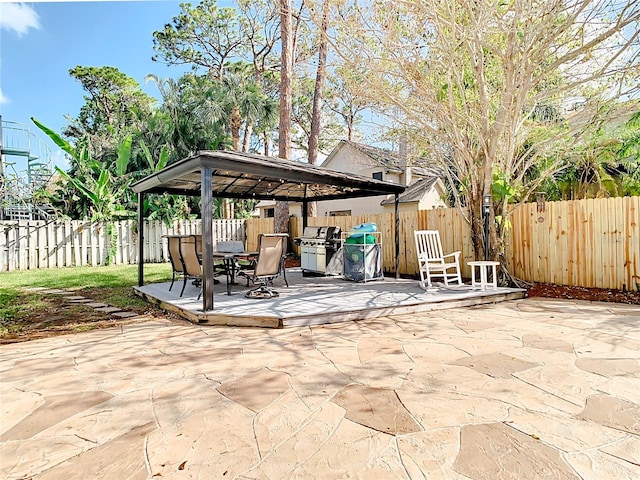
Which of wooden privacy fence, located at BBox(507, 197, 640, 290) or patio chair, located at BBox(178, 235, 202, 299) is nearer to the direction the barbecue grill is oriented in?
the patio chair

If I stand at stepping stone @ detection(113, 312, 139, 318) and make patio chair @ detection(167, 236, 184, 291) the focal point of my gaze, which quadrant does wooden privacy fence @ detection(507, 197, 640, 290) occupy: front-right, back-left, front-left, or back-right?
front-right

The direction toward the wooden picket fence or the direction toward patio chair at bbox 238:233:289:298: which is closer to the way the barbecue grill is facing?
the patio chair

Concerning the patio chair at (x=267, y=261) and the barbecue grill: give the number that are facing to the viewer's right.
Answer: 0

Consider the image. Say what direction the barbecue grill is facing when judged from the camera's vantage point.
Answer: facing the viewer and to the left of the viewer

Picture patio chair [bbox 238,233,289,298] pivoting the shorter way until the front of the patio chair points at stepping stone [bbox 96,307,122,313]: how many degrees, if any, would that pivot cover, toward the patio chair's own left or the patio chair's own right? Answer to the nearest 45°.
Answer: approximately 45° to the patio chair's own left

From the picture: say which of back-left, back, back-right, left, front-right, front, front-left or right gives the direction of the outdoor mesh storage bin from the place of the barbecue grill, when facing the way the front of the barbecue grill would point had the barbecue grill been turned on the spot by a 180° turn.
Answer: right

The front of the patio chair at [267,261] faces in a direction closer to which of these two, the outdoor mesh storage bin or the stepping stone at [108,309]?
the stepping stone

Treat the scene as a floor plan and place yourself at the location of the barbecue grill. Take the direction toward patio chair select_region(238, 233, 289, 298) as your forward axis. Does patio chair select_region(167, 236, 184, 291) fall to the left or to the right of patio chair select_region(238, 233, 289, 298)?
right

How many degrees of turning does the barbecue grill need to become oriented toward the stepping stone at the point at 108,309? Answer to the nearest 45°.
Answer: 0° — it already faces it
